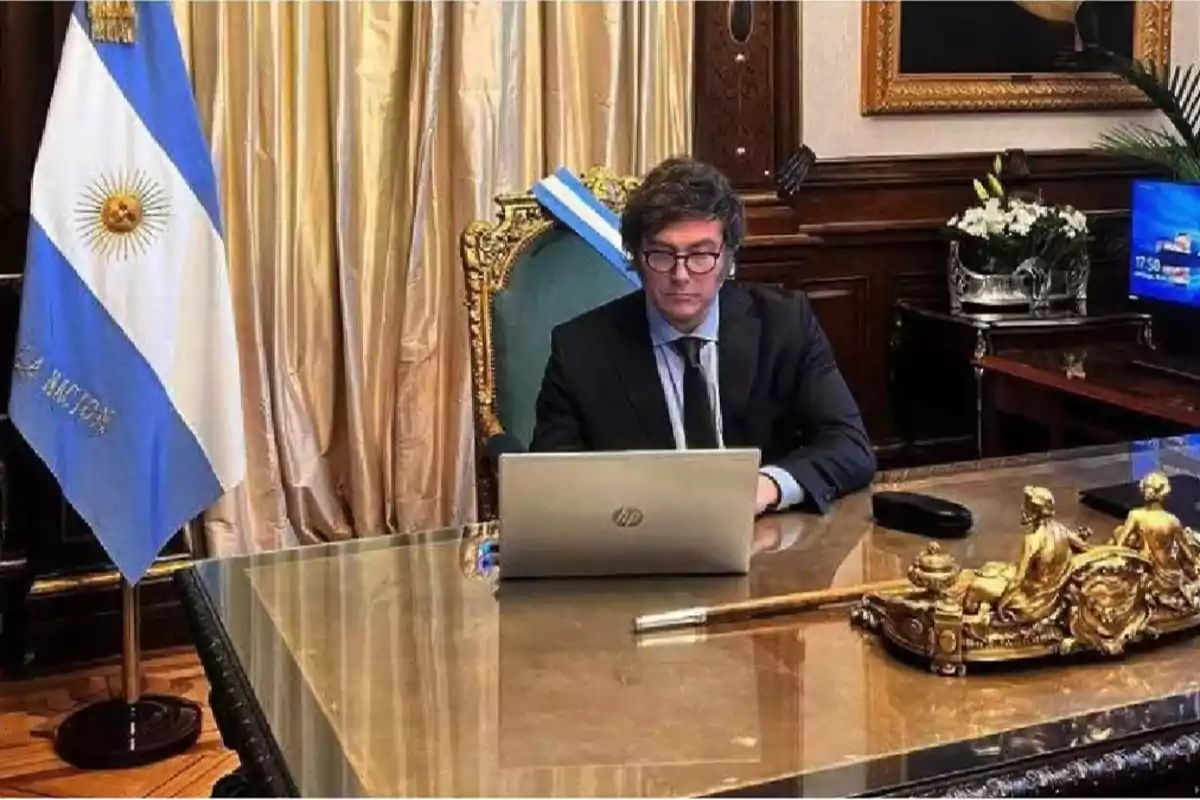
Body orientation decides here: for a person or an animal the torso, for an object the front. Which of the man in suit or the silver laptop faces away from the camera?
the silver laptop

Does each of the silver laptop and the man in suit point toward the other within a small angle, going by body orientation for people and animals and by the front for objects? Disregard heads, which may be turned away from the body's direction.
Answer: yes

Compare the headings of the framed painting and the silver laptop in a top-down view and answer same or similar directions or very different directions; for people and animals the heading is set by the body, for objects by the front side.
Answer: very different directions

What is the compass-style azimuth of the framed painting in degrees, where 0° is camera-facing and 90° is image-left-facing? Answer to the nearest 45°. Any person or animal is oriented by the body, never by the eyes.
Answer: approximately 0°

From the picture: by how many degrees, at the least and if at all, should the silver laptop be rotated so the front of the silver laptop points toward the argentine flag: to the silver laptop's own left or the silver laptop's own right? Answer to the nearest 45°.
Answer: approximately 45° to the silver laptop's own left

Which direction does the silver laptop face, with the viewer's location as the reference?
facing away from the viewer

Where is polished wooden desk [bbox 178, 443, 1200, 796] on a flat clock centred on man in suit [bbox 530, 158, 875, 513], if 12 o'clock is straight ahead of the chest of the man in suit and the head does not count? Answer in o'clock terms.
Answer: The polished wooden desk is roughly at 12 o'clock from the man in suit.

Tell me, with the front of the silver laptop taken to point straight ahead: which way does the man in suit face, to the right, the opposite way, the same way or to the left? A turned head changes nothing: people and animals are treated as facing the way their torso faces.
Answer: the opposite way

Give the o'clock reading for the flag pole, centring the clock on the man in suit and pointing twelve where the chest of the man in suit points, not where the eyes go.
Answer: The flag pole is roughly at 4 o'clock from the man in suit.
